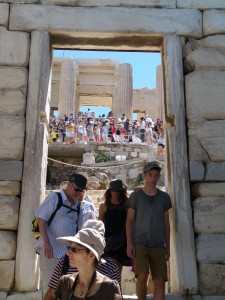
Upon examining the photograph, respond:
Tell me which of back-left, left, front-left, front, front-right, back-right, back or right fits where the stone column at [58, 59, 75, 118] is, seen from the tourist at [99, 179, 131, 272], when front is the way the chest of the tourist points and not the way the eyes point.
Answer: back

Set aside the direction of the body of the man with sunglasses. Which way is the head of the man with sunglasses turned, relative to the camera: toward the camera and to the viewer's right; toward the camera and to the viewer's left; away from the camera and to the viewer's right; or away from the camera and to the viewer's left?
toward the camera and to the viewer's right

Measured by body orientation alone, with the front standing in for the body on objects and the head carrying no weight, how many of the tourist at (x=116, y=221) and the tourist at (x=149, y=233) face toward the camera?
2

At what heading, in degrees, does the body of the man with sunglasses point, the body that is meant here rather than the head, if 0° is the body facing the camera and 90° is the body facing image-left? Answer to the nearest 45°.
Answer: approximately 315°

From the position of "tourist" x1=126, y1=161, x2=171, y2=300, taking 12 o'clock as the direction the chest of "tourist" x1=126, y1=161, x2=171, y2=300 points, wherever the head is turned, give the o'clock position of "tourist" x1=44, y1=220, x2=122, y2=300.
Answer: "tourist" x1=44, y1=220, x2=122, y2=300 is roughly at 1 o'clock from "tourist" x1=126, y1=161, x2=171, y2=300.

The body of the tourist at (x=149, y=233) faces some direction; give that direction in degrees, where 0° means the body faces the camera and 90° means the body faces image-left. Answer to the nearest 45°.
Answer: approximately 0°

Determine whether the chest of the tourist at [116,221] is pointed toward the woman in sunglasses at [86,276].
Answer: yes
